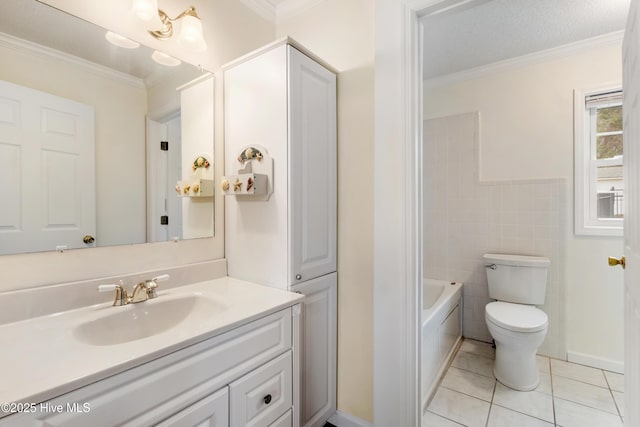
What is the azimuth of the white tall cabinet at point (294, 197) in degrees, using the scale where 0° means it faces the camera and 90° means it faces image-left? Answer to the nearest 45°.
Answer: approximately 315°

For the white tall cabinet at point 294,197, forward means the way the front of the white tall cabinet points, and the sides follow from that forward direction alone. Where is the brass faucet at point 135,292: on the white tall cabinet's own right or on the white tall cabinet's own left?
on the white tall cabinet's own right

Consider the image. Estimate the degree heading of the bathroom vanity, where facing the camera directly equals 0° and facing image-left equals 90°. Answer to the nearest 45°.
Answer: approximately 315°

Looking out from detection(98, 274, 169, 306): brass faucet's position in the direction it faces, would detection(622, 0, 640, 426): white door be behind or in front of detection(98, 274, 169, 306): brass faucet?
in front

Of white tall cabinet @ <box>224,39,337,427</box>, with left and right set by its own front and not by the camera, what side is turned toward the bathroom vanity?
right

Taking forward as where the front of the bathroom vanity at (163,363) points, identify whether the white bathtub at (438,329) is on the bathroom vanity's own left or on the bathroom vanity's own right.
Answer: on the bathroom vanity's own left

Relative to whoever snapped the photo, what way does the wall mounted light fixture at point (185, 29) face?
facing the viewer and to the right of the viewer

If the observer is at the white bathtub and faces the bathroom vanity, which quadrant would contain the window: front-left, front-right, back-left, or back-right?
back-left
